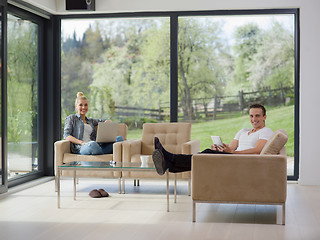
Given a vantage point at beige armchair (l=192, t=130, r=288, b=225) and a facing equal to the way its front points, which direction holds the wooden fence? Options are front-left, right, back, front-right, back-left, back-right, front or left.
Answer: right

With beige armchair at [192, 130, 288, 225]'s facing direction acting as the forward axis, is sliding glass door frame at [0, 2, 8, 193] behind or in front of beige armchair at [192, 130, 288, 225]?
in front

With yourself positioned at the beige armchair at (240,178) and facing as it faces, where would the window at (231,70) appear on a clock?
The window is roughly at 3 o'clock from the beige armchair.

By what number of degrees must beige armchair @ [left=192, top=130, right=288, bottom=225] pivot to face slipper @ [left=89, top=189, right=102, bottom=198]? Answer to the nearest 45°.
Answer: approximately 45° to its right

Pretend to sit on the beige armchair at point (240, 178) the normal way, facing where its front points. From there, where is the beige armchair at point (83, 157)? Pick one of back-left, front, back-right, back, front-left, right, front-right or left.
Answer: front-right

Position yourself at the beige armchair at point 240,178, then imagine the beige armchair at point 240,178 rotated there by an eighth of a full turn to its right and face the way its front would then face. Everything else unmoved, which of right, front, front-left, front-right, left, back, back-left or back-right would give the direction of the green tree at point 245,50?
front-right

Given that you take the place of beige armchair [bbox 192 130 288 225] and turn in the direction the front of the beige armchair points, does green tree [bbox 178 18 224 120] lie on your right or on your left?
on your right

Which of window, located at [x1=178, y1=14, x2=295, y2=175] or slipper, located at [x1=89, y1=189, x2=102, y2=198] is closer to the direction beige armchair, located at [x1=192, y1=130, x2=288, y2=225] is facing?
the slipper

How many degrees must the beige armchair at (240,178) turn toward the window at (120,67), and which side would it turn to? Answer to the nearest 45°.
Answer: approximately 45° to its right

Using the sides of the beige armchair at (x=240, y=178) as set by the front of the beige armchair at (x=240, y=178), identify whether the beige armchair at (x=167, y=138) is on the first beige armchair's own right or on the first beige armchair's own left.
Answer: on the first beige armchair's own right

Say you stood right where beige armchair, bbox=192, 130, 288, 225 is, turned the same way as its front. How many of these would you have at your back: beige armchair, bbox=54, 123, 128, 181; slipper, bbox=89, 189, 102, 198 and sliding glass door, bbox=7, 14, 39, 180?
0

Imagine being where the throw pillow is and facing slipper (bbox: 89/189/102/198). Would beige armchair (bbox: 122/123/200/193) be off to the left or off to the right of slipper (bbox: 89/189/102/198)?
right

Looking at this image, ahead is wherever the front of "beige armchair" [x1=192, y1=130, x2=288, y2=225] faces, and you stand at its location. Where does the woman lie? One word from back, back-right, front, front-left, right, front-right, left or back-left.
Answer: front-right

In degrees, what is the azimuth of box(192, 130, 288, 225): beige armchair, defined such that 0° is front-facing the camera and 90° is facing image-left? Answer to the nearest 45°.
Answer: approximately 90°
